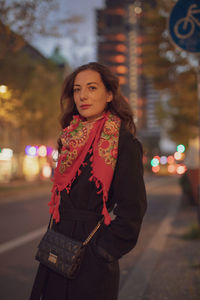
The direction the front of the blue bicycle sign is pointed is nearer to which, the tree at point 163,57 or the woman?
the woman

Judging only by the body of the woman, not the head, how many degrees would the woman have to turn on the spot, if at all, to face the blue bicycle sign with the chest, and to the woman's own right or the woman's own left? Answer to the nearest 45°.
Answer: approximately 180°

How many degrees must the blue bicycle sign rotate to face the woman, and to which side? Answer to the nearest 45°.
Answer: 0° — it already faces them

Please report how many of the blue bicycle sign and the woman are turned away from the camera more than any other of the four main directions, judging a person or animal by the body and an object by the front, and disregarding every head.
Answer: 0

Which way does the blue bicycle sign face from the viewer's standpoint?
toward the camera

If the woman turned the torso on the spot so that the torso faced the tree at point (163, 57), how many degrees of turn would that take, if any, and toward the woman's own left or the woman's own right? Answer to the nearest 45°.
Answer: approximately 135° to the woman's own right

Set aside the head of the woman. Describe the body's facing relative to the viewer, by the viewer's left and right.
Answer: facing the viewer and to the left of the viewer

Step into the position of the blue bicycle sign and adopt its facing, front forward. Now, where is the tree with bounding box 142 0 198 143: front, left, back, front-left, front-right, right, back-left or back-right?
back
